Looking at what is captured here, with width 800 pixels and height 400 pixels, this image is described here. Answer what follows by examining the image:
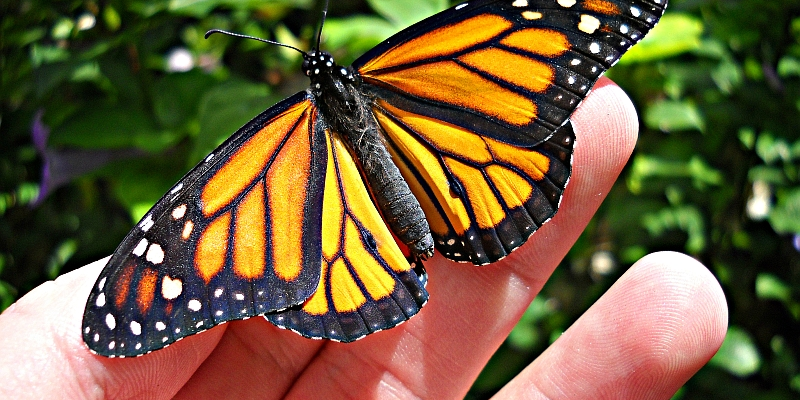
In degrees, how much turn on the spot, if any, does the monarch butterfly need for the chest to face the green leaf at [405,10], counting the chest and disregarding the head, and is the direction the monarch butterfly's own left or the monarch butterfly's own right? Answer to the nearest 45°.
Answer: approximately 45° to the monarch butterfly's own right

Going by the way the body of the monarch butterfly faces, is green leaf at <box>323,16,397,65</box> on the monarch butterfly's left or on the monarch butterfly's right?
on the monarch butterfly's right

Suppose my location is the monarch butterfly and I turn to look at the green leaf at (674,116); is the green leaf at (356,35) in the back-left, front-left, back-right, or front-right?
front-left

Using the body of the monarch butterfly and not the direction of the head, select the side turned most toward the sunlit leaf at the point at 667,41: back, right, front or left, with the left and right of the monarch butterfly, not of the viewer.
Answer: right

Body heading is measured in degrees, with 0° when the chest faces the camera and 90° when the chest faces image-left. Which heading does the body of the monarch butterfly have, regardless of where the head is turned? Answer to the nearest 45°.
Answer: approximately 135°

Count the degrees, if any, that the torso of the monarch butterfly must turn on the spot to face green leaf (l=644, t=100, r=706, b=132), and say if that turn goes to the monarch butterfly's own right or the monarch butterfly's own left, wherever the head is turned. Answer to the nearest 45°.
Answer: approximately 90° to the monarch butterfly's own right

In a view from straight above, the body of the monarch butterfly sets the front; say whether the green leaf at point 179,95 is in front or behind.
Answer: in front

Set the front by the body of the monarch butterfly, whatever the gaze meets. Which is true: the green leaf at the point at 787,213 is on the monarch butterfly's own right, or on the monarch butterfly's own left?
on the monarch butterfly's own right

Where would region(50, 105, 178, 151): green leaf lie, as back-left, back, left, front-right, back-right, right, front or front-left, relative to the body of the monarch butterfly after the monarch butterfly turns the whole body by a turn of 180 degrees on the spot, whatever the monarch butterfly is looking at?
back
